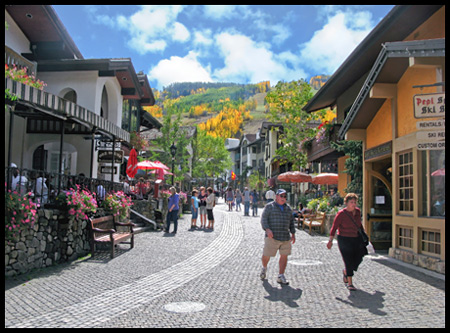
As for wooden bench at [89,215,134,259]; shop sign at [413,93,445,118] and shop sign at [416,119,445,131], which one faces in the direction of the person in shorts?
the wooden bench

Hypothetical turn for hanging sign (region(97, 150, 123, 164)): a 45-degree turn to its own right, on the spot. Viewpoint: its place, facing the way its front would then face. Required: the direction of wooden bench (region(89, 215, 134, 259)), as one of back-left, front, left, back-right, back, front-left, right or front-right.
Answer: front-left

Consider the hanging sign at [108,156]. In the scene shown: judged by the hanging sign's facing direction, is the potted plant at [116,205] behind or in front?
in front

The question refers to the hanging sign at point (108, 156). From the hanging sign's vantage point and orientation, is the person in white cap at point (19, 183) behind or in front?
in front

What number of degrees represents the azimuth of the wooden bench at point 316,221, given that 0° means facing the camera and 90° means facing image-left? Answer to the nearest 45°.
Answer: approximately 45°

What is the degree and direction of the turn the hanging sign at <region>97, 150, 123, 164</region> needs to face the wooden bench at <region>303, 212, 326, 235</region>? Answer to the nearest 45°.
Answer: approximately 90° to its left

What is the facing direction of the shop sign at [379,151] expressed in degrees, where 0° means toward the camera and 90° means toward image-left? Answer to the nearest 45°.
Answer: approximately 45°

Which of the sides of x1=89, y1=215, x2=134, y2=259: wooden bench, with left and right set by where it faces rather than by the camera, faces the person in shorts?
front

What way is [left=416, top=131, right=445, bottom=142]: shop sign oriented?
toward the camera

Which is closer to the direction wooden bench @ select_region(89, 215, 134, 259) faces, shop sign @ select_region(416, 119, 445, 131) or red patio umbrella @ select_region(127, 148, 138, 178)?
the shop sign

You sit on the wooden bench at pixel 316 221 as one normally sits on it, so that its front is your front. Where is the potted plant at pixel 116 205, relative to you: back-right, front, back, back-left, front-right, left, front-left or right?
front
